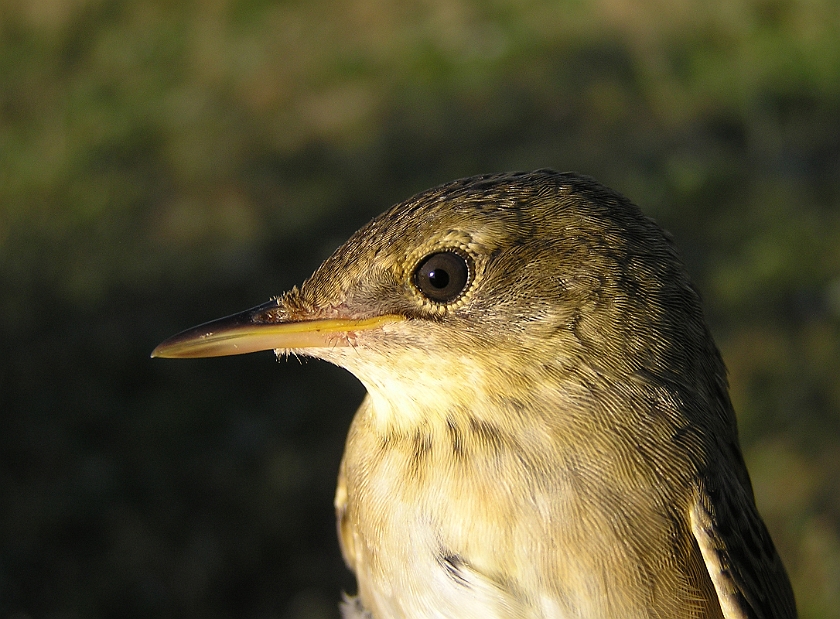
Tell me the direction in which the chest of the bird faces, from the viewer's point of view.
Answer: to the viewer's left
